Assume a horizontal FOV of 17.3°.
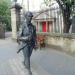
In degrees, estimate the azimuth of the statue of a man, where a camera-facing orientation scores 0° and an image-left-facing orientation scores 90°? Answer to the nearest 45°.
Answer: approximately 315°

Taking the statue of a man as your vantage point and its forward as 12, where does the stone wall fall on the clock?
The stone wall is roughly at 8 o'clock from the statue of a man.
